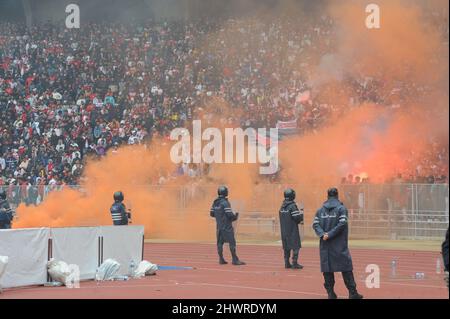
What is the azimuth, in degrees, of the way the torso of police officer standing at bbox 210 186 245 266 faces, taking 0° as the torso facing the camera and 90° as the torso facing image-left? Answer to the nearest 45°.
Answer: approximately 225°

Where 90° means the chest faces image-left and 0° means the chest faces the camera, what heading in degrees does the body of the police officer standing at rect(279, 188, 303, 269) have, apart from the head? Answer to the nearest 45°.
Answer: approximately 225°

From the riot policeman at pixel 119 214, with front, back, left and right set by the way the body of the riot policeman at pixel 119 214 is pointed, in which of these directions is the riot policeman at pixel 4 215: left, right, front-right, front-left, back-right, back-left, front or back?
back-left

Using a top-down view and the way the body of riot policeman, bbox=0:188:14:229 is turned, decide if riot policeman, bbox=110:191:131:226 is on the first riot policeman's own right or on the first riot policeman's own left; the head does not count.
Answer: on the first riot policeman's own right

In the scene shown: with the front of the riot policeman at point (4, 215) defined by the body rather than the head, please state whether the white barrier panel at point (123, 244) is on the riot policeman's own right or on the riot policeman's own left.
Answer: on the riot policeman's own right

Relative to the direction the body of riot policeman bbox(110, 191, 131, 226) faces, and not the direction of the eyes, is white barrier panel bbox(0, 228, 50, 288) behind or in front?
behind

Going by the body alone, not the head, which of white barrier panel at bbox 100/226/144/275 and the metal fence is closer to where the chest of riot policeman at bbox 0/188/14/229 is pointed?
the metal fence

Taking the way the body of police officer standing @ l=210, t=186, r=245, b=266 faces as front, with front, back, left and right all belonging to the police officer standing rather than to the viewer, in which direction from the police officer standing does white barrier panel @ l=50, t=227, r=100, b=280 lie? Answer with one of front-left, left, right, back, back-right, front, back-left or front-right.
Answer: back

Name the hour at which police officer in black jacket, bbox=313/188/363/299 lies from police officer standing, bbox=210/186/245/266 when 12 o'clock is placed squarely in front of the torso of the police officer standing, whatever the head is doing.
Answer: The police officer in black jacket is roughly at 4 o'clock from the police officer standing.

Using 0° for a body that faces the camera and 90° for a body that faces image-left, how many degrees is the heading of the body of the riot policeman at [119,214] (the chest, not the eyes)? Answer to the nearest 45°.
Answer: approximately 225°

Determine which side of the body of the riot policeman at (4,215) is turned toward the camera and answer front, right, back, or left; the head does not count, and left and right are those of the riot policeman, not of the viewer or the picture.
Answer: back

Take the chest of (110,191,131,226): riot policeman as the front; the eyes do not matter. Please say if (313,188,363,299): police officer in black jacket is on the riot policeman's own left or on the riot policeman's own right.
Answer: on the riot policeman's own right
